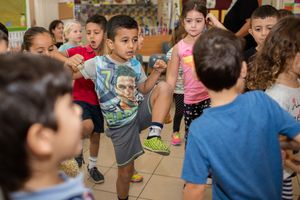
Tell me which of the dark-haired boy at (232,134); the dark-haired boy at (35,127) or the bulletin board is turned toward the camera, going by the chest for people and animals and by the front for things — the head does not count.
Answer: the bulletin board

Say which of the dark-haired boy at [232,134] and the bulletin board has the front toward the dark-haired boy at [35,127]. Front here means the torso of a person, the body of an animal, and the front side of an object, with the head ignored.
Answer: the bulletin board

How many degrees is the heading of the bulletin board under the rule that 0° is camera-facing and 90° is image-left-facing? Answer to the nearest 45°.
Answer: approximately 0°

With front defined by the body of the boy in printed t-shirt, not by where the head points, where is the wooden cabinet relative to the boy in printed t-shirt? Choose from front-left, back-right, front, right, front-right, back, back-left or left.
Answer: back-left

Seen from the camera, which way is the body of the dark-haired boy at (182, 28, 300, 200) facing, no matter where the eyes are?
away from the camera

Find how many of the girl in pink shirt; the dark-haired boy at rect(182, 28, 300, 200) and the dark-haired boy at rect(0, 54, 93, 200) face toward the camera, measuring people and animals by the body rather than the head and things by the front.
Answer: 1

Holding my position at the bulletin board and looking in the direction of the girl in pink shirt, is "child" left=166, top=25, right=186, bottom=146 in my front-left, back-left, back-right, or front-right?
front-left

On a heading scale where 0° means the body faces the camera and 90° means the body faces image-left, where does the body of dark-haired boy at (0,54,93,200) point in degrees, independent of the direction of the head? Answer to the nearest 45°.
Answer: approximately 225°

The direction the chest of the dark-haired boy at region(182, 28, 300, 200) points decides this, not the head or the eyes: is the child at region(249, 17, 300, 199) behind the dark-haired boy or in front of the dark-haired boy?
in front

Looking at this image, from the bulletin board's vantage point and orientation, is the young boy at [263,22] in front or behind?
in front

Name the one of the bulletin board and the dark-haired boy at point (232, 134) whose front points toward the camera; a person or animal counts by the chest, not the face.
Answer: the bulletin board

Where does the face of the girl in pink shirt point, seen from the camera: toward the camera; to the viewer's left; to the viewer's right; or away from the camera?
toward the camera

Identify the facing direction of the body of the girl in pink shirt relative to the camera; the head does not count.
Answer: toward the camera

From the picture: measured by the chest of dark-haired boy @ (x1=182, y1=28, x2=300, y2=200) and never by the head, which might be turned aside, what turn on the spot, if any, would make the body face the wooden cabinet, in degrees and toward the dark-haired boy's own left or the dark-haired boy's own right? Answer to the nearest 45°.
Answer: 0° — they already face it

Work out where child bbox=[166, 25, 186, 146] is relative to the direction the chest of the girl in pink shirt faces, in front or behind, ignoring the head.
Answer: behind

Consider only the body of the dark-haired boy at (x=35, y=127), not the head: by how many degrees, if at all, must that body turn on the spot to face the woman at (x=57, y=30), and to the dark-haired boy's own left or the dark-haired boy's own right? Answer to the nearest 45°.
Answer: approximately 45° to the dark-haired boy's own left

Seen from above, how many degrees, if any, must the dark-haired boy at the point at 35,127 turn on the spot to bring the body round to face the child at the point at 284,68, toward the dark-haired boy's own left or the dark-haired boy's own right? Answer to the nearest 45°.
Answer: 0° — they already face them

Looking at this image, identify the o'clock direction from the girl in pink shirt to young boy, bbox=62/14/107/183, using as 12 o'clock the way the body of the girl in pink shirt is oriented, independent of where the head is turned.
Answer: The young boy is roughly at 3 o'clock from the girl in pink shirt.

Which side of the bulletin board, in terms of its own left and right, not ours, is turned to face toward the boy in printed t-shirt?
front
